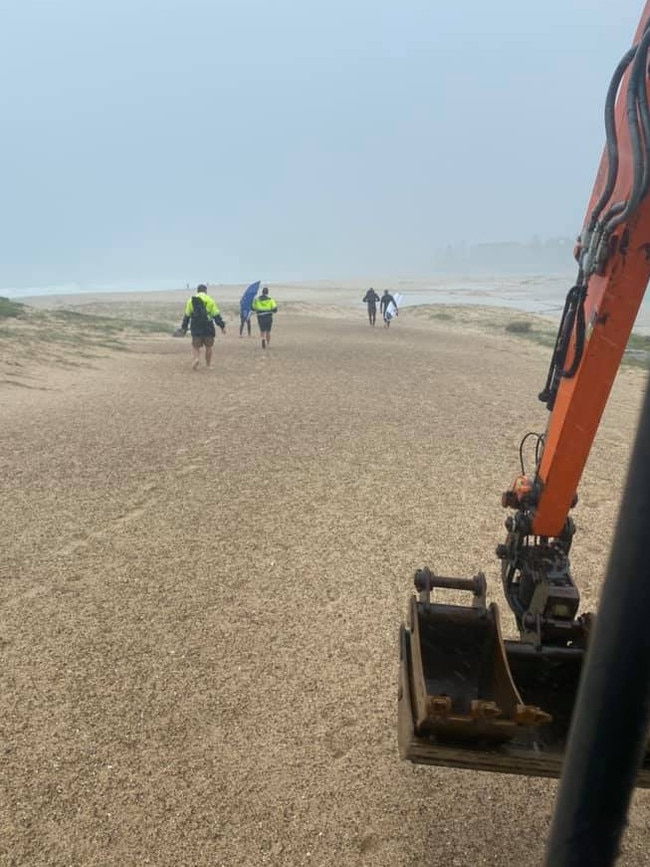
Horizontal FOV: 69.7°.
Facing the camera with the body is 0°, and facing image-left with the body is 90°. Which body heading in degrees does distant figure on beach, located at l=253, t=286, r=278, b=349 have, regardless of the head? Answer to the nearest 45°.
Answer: approximately 180°

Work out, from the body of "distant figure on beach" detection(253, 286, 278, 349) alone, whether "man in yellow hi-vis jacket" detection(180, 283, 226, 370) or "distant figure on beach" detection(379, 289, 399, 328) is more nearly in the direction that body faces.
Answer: the distant figure on beach

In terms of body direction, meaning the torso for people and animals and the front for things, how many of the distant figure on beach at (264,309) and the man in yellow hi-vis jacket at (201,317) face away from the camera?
2

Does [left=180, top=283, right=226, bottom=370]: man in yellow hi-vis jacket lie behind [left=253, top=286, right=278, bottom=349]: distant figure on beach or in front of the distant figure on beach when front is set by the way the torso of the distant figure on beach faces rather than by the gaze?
behind

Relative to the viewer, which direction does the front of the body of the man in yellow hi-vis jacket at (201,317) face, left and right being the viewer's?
facing away from the viewer
